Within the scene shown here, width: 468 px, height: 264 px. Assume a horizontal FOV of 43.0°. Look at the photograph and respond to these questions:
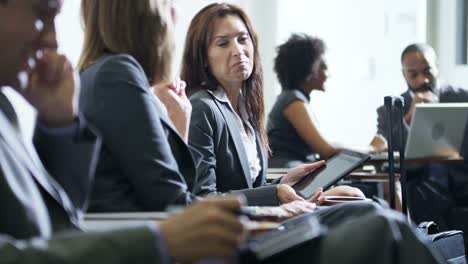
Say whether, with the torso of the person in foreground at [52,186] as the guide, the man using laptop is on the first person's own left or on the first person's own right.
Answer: on the first person's own left

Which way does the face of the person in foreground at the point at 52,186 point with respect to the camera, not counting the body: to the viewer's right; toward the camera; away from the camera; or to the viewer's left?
to the viewer's right

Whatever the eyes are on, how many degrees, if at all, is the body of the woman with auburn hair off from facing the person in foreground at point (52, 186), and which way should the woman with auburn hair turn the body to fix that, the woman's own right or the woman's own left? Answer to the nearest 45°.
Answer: approximately 45° to the woman's own right

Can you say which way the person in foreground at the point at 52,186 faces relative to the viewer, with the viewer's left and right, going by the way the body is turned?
facing to the right of the viewer

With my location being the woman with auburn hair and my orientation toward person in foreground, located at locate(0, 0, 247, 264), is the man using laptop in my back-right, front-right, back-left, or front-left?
back-left

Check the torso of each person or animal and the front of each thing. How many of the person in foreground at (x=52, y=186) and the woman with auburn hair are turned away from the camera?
0

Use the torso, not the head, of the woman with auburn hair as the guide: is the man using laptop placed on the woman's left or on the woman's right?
on the woman's left
